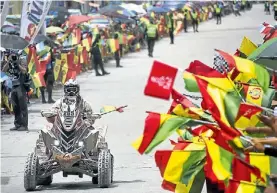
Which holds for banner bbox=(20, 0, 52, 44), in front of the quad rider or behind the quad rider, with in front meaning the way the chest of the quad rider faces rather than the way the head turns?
behind

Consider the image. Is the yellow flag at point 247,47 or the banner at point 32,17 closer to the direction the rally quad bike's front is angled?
the yellow flag

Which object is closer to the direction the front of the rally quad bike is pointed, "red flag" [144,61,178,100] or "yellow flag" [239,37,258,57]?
the red flag

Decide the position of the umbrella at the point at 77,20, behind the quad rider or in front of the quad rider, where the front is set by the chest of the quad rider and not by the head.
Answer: behind

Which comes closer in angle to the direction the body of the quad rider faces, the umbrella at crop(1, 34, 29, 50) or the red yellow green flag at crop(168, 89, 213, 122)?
the red yellow green flag

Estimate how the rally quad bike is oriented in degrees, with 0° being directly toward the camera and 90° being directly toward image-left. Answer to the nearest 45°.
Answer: approximately 0°

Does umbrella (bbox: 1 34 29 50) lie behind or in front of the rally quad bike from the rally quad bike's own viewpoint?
behind

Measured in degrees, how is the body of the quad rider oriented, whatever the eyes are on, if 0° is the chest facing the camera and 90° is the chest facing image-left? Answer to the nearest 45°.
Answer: approximately 0°

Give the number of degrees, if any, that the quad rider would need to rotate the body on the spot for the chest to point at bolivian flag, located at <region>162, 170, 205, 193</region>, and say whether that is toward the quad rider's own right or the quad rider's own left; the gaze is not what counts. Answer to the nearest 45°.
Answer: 0° — they already face it

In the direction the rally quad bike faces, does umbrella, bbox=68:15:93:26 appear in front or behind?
behind

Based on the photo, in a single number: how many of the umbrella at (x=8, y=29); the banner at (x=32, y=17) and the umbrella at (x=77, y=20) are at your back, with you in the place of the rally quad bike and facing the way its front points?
3
